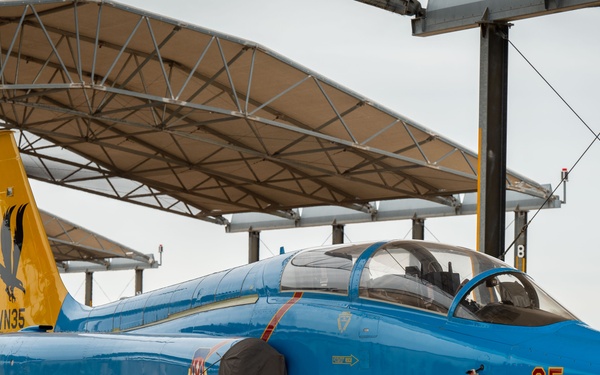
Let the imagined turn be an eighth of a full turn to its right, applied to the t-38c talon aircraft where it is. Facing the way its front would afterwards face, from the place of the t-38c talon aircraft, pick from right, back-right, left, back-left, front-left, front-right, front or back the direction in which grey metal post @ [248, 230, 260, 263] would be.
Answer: back

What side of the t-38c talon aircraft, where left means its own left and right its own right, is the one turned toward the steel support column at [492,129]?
left

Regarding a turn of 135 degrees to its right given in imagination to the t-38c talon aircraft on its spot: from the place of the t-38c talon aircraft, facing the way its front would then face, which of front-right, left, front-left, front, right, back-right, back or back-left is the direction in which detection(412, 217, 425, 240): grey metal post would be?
right

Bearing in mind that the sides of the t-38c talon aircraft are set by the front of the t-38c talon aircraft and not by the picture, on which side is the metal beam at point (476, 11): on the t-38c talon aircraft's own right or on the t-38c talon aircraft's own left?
on the t-38c talon aircraft's own left

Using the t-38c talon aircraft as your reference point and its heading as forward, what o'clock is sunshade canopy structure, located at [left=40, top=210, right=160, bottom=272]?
The sunshade canopy structure is roughly at 7 o'clock from the t-38c talon aircraft.

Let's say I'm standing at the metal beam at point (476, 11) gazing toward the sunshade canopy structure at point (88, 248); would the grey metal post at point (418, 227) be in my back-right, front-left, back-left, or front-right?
front-right

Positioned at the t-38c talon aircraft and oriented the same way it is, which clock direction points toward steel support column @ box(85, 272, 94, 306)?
The steel support column is roughly at 7 o'clock from the t-38c talon aircraft.

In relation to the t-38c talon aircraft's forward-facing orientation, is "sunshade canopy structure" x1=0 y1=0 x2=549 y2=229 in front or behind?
behind

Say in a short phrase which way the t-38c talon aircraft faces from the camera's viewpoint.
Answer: facing the viewer and to the right of the viewer
